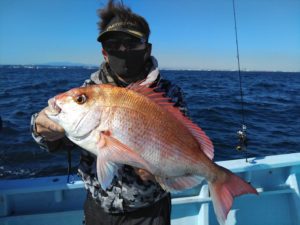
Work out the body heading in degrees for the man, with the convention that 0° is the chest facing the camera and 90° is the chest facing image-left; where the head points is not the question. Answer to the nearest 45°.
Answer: approximately 0°

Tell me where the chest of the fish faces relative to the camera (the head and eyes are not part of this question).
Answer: to the viewer's left
